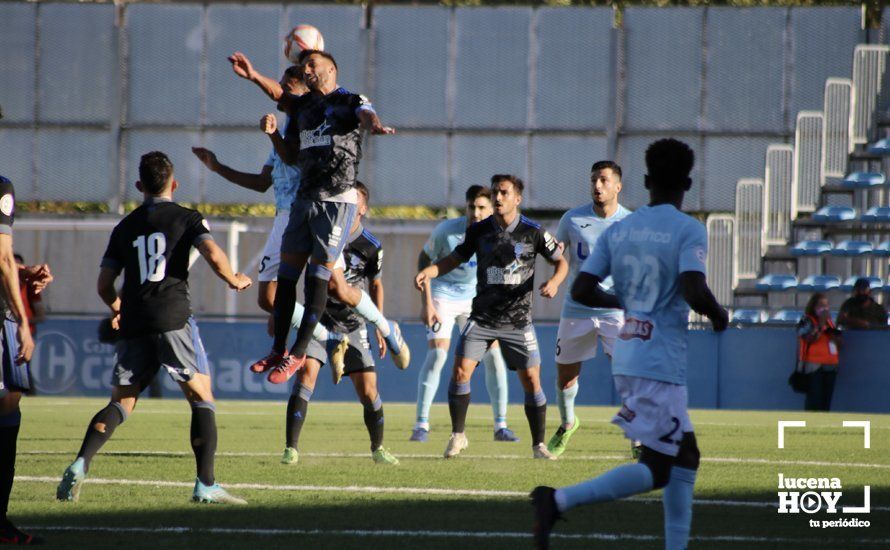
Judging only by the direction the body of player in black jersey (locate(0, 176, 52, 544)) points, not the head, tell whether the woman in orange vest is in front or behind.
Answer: in front

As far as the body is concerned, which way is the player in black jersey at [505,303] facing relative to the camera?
toward the camera

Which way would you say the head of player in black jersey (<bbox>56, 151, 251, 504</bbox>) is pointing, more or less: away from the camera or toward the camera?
away from the camera

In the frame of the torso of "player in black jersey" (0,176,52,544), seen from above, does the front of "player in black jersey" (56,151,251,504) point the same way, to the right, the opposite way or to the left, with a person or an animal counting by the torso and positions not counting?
to the left

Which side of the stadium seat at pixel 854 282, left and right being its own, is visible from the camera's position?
front

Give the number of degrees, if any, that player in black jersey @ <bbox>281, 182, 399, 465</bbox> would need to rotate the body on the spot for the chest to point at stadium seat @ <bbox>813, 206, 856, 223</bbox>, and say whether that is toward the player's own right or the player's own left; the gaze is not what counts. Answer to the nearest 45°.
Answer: approximately 135° to the player's own left

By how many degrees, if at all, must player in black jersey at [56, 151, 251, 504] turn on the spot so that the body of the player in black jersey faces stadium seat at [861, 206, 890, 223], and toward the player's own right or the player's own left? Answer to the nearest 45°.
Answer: approximately 45° to the player's own right

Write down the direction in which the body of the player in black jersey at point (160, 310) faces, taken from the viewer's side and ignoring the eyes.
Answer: away from the camera

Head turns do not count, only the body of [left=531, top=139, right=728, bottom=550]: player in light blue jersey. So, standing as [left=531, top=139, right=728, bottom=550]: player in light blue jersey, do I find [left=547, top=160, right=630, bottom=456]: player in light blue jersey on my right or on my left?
on my left

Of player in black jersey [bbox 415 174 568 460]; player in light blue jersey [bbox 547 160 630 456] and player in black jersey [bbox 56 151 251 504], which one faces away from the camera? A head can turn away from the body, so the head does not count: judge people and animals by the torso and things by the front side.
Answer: player in black jersey [bbox 56 151 251 504]

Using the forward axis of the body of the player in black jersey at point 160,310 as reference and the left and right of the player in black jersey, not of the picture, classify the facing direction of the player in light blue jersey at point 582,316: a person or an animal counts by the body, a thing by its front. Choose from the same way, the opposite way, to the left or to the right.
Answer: the opposite way

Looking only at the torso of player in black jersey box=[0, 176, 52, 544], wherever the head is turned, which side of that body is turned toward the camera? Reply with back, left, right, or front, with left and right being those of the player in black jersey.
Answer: right

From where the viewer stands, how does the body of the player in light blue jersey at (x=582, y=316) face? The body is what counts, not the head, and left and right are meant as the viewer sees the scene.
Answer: facing the viewer
